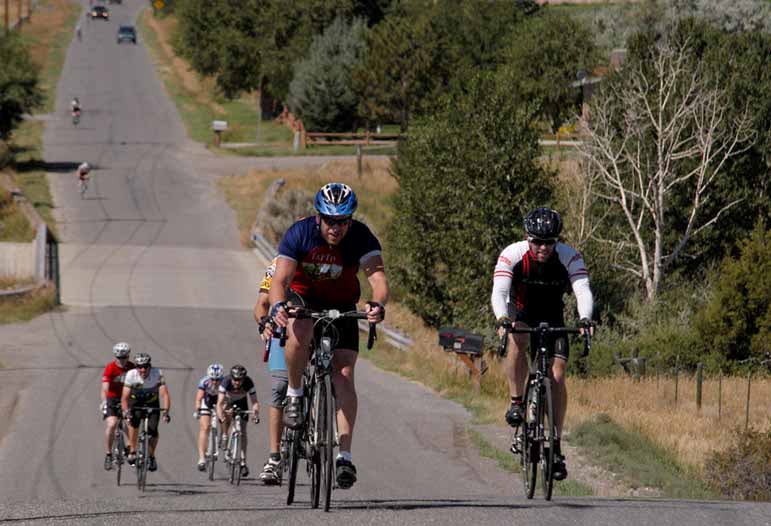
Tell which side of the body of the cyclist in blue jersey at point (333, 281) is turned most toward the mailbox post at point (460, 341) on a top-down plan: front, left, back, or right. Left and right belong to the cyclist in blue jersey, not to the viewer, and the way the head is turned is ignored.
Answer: back

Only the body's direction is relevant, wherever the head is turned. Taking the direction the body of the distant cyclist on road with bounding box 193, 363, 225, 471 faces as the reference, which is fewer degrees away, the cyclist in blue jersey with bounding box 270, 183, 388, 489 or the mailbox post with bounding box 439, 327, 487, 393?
the cyclist in blue jersey

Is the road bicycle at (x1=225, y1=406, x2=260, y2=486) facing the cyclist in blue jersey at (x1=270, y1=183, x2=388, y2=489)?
yes

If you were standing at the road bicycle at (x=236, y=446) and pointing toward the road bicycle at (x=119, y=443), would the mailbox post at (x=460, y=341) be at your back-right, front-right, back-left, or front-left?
back-right

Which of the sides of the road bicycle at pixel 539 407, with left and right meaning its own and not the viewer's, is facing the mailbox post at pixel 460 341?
back

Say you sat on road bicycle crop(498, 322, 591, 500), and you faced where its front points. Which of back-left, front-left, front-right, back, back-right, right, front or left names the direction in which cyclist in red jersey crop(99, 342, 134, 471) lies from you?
back-right

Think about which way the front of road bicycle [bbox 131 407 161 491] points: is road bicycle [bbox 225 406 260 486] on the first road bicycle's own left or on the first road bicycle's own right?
on the first road bicycle's own left

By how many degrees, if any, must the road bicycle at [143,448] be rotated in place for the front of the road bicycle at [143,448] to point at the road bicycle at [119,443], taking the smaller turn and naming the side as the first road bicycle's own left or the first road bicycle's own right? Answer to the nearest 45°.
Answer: approximately 135° to the first road bicycle's own right

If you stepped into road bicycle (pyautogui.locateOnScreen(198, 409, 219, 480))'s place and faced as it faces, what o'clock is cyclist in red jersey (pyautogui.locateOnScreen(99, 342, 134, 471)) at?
The cyclist in red jersey is roughly at 3 o'clock from the road bicycle.

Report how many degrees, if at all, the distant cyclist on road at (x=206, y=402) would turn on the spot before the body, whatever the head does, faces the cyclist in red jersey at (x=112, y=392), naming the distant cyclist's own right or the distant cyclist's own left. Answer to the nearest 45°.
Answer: approximately 90° to the distant cyclist's own right

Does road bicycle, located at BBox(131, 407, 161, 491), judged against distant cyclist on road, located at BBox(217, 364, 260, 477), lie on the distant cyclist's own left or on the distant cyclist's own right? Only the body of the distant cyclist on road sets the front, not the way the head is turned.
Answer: on the distant cyclist's own right
